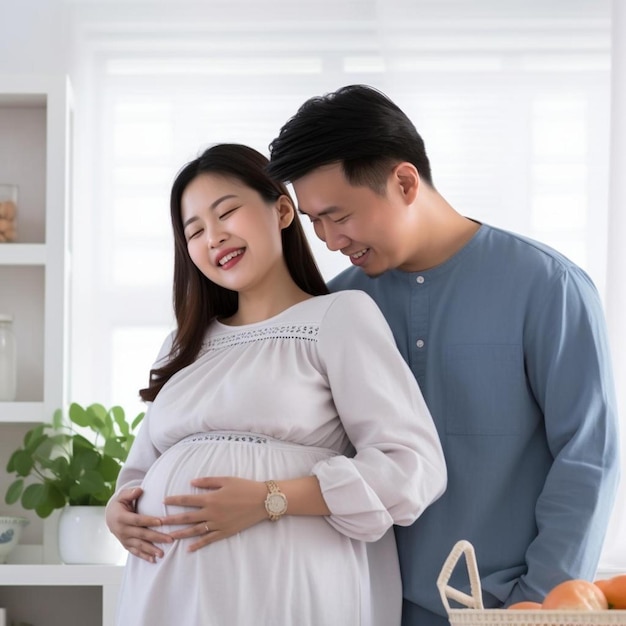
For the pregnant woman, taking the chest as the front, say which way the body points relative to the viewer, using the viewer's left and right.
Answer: facing the viewer and to the left of the viewer

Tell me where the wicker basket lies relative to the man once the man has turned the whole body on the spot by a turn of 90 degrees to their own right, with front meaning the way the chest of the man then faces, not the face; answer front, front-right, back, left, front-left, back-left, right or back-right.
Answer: back-left

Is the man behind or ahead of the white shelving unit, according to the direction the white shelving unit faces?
ahead

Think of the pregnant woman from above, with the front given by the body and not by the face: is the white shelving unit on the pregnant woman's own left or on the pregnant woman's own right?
on the pregnant woman's own right

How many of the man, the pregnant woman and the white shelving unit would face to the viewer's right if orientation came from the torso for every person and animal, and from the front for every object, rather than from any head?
0

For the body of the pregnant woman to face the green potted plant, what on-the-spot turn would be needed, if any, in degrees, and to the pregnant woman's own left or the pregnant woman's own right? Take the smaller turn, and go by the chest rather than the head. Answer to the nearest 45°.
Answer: approximately 90° to the pregnant woman's own right

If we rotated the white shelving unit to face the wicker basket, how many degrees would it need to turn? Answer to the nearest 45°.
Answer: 0° — it already faces it

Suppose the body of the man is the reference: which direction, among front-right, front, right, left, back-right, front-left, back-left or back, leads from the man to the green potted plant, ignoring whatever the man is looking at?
right

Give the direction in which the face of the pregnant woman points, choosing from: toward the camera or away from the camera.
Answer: toward the camera

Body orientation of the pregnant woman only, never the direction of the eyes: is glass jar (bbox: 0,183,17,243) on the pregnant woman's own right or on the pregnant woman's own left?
on the pregnant woman's own right

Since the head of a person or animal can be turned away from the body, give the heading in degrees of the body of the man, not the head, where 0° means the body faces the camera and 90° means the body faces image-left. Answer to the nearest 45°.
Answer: approximately 45°

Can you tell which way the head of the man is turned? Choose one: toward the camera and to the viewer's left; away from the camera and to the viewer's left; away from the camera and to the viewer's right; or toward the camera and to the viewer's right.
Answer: toward the camera and to the viewer's left

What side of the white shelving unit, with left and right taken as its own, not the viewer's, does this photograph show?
front

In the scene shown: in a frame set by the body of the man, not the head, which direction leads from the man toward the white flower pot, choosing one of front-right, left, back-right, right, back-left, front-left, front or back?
right
